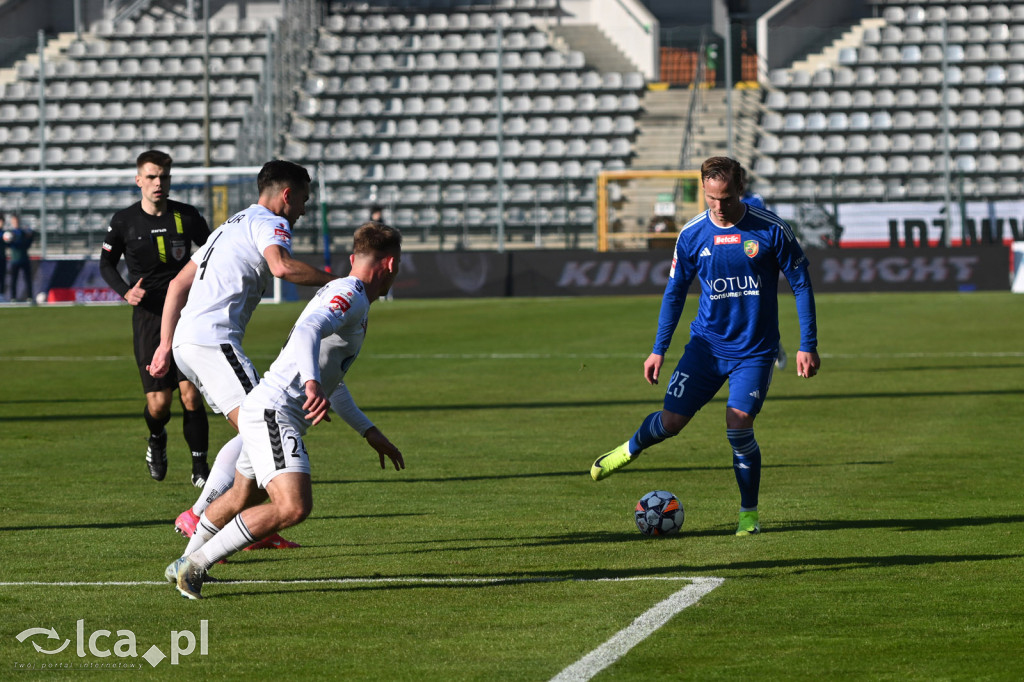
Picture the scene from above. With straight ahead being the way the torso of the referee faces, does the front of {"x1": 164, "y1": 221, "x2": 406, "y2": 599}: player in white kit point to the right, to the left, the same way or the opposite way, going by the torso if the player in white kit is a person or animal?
to the left

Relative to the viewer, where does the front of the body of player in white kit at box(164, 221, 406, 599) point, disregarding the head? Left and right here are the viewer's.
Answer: facing to the right of the viewer

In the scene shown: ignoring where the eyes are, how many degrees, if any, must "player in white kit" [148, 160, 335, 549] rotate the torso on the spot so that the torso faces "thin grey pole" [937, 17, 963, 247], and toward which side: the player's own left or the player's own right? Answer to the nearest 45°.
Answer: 0° — they already face it

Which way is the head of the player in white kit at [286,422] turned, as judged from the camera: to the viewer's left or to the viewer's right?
to the viewer's right

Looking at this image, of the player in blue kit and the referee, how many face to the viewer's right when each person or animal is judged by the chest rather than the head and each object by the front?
0

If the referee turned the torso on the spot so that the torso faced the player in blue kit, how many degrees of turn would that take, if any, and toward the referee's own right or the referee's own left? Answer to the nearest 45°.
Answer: approximately 45° to the referee's own left

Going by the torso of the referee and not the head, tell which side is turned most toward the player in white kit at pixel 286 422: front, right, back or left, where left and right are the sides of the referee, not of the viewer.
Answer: front

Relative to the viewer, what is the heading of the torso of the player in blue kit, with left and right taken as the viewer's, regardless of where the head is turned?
facing the viewer

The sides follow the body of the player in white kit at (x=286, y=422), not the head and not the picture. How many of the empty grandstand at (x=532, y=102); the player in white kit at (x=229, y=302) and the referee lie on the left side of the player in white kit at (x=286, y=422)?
3

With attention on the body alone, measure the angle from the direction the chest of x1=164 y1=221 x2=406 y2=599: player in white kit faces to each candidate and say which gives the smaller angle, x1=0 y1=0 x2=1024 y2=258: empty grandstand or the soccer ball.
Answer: the soccer ball

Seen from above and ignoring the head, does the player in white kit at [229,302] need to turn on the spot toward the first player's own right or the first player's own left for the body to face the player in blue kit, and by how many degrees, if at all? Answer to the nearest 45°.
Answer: approximately 45° to the first player's own right

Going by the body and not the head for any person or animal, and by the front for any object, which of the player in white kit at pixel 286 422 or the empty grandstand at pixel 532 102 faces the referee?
the empty grandstand

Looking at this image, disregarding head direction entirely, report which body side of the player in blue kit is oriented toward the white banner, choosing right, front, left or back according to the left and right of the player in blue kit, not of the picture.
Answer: back

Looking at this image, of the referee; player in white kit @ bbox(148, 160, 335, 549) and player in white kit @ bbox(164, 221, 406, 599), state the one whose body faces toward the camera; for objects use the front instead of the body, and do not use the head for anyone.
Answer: the referee

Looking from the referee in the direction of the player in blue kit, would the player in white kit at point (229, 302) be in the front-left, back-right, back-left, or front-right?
front-right

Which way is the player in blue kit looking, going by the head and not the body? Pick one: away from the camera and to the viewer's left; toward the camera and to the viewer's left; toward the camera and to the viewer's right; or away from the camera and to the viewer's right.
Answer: toward the camera and to the viewer's left

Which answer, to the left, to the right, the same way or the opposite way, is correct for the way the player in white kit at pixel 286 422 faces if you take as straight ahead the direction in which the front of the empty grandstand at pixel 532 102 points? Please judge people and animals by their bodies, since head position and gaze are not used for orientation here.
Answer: to the left

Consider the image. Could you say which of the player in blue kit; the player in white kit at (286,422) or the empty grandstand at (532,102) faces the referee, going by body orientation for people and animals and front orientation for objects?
the empty grandstand

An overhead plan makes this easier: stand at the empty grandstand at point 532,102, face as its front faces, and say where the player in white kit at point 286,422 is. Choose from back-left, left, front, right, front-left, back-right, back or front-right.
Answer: front

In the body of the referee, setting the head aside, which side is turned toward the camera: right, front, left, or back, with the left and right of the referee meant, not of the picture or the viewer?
front
